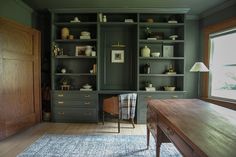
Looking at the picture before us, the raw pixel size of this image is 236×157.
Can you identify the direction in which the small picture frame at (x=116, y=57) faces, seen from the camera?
facing the viewer

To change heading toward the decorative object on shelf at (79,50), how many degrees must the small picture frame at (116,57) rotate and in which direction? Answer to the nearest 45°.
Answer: approximately 90° to its right

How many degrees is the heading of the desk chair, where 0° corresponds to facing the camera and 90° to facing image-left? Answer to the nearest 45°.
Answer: approximately 135°

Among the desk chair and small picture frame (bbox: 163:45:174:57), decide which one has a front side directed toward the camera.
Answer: the small picture frame

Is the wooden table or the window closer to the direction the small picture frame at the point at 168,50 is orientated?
the wooden table

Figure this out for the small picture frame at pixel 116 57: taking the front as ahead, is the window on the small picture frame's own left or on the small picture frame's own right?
on the small picture frame's own left

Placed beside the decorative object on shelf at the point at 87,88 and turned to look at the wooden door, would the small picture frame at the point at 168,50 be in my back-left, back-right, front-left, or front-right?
back-left

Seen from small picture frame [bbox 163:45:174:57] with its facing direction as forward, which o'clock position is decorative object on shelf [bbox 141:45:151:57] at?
The decorative object on shelf is roughly at 2 o'clock from the small picture frame.

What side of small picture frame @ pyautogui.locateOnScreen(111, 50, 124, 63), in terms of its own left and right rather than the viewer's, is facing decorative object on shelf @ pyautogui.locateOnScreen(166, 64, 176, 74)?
left

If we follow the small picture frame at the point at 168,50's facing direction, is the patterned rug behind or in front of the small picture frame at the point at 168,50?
in front

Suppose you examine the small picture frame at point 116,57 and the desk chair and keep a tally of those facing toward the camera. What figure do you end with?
1

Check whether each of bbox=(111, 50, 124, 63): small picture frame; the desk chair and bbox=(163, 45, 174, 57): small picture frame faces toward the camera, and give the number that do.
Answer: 2

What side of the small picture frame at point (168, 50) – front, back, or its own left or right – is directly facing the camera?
front
